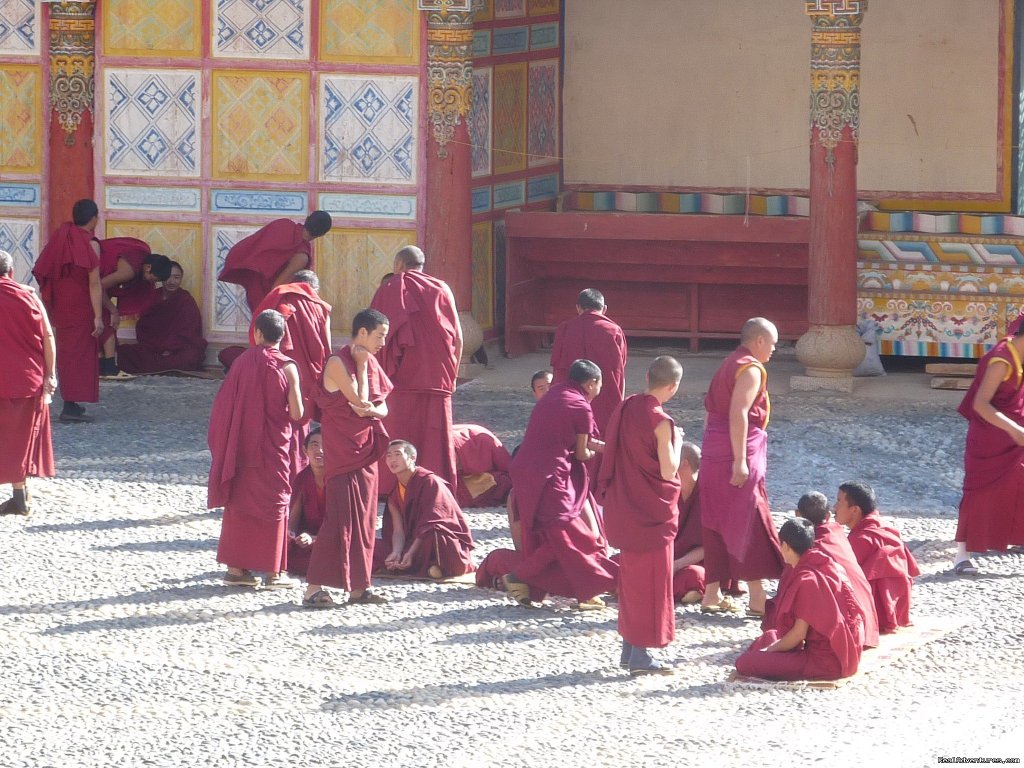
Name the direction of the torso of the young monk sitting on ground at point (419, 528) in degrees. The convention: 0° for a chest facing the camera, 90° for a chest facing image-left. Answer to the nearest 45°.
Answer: approximately 45°

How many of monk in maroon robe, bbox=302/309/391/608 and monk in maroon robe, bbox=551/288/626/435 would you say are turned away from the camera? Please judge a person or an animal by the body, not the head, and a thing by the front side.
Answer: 1

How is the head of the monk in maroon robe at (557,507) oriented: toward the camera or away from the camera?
away from the camera

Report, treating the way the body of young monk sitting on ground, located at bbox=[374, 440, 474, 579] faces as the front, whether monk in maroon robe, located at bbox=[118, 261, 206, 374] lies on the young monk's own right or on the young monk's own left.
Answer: on the young monk's own right

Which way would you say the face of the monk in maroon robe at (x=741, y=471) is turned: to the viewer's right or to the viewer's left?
to the viewer's right

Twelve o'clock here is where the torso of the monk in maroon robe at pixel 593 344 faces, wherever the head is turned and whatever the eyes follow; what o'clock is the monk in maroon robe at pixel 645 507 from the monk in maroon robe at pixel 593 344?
the monk in maroon robe at pixel 645 507 is roughly at 6 o'clock from the monk in maroon robe at pixel 593 344.

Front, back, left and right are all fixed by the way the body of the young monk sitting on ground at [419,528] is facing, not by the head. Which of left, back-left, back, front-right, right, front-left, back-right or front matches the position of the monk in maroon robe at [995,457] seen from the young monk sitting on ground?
back-left

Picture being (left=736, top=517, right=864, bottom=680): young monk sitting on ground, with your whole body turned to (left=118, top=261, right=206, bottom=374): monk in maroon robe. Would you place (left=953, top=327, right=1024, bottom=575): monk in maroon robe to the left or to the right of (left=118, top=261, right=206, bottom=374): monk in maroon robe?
right
